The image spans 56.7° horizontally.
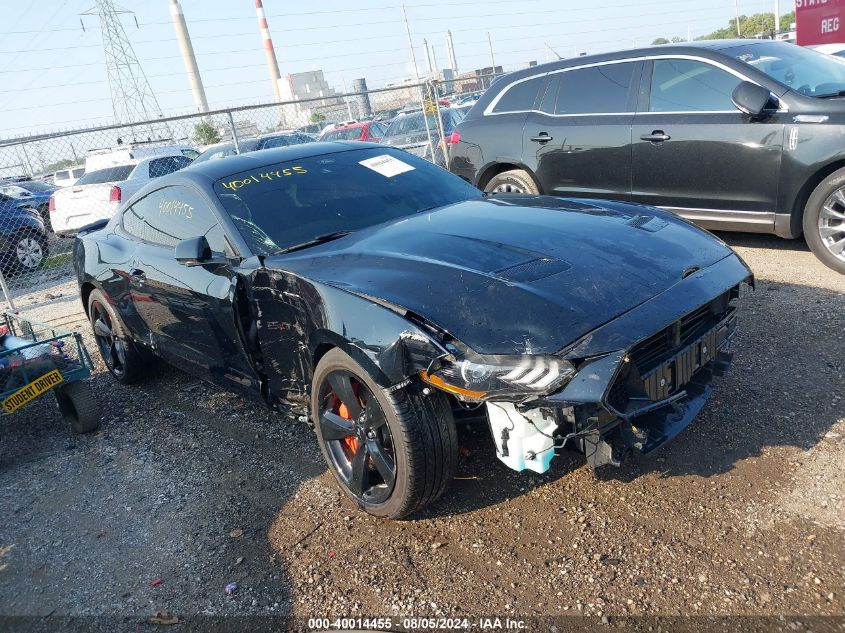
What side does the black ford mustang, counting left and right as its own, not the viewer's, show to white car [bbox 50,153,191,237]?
back

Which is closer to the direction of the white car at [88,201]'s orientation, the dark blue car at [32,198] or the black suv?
the dark blue car

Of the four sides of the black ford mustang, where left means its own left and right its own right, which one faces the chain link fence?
back

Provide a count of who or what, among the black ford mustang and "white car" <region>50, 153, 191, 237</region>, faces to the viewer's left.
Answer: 0

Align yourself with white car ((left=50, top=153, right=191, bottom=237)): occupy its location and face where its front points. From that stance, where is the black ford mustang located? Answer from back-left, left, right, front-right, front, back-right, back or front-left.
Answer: back-right

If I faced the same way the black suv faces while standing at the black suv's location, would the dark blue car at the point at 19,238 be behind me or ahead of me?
behind

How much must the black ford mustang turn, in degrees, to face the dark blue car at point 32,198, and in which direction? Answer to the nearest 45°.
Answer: approximately 180°

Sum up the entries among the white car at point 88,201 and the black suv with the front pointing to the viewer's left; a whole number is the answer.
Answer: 0

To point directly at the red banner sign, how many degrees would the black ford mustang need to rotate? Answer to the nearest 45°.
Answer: approximately 90° to its left

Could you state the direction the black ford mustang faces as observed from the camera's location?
facing the viewer and to the right of the viewer

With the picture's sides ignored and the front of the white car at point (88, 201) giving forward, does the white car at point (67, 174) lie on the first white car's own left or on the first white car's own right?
on the first white car's own left
